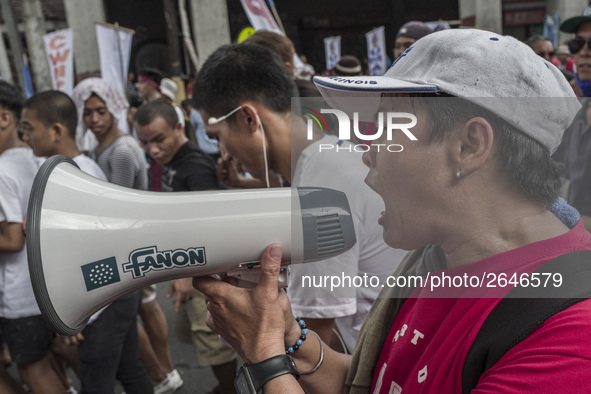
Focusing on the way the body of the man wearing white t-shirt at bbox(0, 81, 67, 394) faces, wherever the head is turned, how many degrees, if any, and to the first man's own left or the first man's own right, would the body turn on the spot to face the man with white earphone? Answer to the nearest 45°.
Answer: approximately 135° to the first man's own left

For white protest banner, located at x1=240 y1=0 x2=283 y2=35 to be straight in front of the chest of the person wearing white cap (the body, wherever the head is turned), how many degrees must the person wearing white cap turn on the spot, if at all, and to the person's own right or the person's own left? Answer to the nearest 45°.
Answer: approximately 90° to the person's own right

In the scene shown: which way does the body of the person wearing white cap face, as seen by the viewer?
to the viewer's left

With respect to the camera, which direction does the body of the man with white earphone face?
to the viewer's left

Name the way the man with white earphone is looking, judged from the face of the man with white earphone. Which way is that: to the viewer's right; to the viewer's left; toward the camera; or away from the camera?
to the viewer's left
